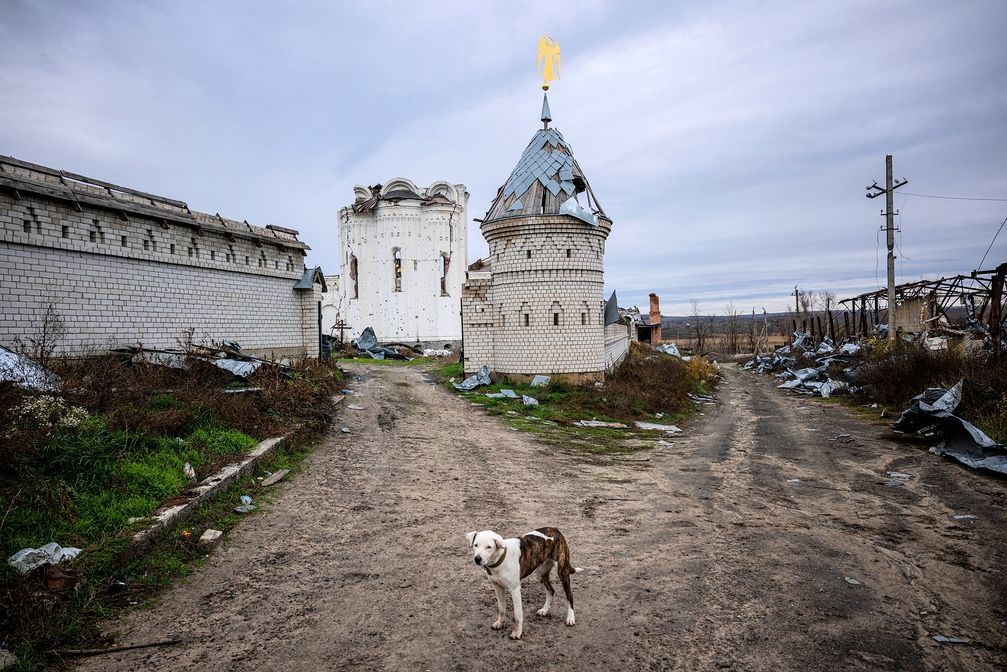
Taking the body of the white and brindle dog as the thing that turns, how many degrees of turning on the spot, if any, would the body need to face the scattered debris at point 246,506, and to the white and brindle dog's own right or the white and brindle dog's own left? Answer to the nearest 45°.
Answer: approximately 90° to the white and brindle dog's own right

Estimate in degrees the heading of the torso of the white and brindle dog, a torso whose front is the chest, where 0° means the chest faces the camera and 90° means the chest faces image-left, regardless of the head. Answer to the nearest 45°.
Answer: approximately 45°

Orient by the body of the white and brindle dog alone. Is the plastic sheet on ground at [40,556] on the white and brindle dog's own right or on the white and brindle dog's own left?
on the white and brindle dog's own right

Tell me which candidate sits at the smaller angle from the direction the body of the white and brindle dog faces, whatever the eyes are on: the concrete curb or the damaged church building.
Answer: the concrete curb

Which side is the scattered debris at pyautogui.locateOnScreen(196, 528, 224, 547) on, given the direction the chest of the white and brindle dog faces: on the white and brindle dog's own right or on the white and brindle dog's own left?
on the white and brindle dog's own right

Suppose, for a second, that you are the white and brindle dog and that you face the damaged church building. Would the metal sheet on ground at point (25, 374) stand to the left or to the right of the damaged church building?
left
